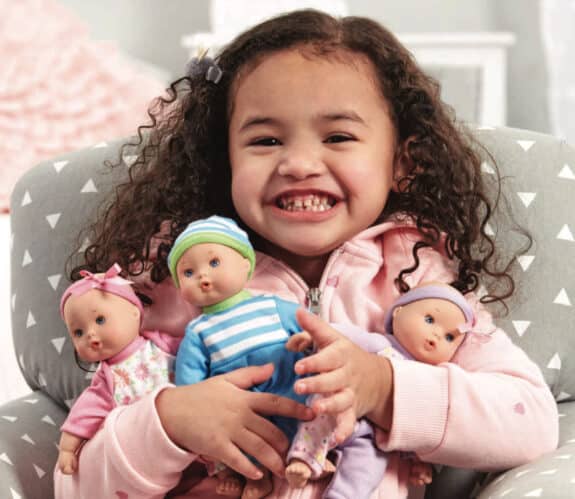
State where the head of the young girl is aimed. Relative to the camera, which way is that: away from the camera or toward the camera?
toward the camera

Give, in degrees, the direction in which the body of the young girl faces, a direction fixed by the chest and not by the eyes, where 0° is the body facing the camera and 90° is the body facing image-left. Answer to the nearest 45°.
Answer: approximately 0°

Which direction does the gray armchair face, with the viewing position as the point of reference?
facing the viewer
